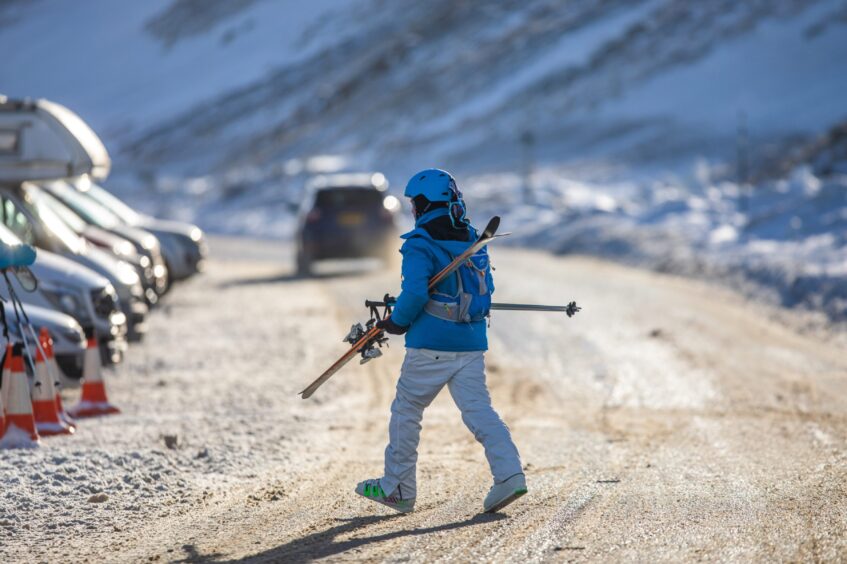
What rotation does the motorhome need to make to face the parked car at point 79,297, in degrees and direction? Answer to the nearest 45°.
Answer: approximately 90° to its right

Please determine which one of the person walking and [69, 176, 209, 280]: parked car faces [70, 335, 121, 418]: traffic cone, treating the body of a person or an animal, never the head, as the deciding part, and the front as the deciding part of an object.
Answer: the person walking

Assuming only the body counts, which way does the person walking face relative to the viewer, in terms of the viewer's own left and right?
facing away from the viewer and to the left of the viewer

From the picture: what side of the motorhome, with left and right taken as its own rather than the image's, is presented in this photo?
right

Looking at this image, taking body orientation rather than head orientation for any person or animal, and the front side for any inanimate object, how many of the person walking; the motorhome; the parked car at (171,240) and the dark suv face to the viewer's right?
2

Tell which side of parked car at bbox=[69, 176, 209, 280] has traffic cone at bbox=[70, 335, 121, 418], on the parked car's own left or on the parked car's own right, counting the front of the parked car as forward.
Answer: on the parked car's own right

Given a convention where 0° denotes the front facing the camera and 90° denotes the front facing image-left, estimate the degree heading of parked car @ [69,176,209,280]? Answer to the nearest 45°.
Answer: approximately 270°

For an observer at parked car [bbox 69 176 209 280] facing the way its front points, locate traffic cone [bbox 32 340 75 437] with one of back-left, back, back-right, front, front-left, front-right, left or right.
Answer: right
